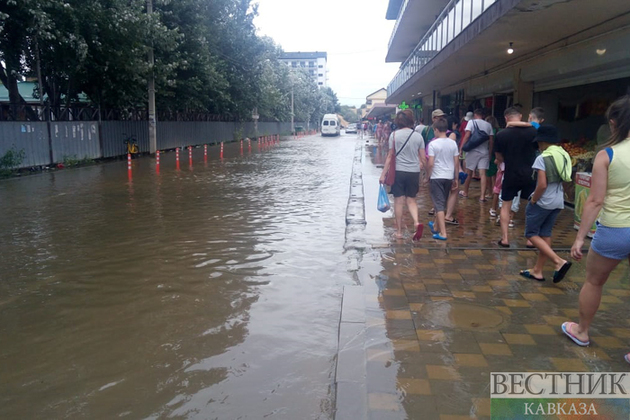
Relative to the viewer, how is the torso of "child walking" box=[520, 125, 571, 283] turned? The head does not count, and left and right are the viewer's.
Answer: facing away from the viewer and to the left of the viewer

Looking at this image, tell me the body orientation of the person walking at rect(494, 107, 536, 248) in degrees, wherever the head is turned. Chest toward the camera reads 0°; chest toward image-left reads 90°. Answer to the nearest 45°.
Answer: approximately 180°

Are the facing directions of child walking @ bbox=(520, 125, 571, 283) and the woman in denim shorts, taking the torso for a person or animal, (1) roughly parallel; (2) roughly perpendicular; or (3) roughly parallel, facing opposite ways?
roughly parallel

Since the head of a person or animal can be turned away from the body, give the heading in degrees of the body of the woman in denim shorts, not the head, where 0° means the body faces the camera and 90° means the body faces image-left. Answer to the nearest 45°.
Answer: approximately 135°

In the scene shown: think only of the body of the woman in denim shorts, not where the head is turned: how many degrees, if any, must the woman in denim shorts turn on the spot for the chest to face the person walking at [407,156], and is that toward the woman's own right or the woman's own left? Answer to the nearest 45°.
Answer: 0° — they already face them

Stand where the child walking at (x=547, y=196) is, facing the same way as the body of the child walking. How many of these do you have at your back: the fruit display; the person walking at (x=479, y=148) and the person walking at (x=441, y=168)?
0

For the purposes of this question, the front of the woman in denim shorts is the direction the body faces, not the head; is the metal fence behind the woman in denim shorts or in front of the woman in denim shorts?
in front

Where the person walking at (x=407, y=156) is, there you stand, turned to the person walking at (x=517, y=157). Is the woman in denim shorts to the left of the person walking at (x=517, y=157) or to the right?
right

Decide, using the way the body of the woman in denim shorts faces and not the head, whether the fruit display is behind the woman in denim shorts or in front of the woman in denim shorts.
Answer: in front

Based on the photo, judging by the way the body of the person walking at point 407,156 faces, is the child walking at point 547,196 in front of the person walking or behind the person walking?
behind

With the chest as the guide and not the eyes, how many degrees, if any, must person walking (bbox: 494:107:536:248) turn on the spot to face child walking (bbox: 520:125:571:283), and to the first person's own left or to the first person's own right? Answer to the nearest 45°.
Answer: approximately 180°
